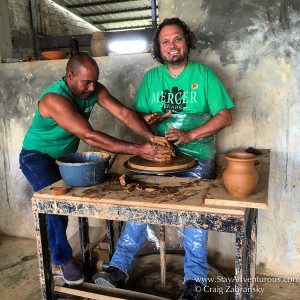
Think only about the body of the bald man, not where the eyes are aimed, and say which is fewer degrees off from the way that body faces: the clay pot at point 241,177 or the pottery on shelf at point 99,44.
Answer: the clay pot

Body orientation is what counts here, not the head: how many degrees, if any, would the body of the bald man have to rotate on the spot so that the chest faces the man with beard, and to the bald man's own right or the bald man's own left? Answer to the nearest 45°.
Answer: approximately 45° to the bald man's own left

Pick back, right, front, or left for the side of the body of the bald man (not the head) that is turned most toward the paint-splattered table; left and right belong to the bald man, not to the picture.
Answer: front

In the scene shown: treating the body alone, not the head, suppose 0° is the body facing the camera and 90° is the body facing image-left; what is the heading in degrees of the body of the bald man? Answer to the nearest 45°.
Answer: approximately 315°

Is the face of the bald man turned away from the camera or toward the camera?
toward the camera

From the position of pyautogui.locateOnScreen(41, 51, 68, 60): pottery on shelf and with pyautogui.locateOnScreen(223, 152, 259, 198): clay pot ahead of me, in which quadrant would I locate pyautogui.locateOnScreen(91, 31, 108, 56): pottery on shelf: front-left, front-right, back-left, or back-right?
front-left

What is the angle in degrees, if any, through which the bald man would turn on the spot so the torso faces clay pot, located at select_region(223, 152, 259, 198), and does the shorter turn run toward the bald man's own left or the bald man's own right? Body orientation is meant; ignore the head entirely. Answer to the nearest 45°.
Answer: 0° — they already face it

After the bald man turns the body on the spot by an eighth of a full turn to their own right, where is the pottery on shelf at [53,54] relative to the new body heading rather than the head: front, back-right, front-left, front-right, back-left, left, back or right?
back

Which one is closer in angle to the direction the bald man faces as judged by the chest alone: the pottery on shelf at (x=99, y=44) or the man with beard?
the man with beard

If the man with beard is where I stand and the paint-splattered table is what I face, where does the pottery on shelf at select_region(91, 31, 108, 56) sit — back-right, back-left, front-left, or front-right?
back-right

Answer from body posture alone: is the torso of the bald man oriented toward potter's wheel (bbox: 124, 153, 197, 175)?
yes

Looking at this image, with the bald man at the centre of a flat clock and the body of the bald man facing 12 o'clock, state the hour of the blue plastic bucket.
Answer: The blue plastic bucket is roughly at 1 o'clock from the bald man.

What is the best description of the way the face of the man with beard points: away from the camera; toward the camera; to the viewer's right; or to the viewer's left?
toward the camera
